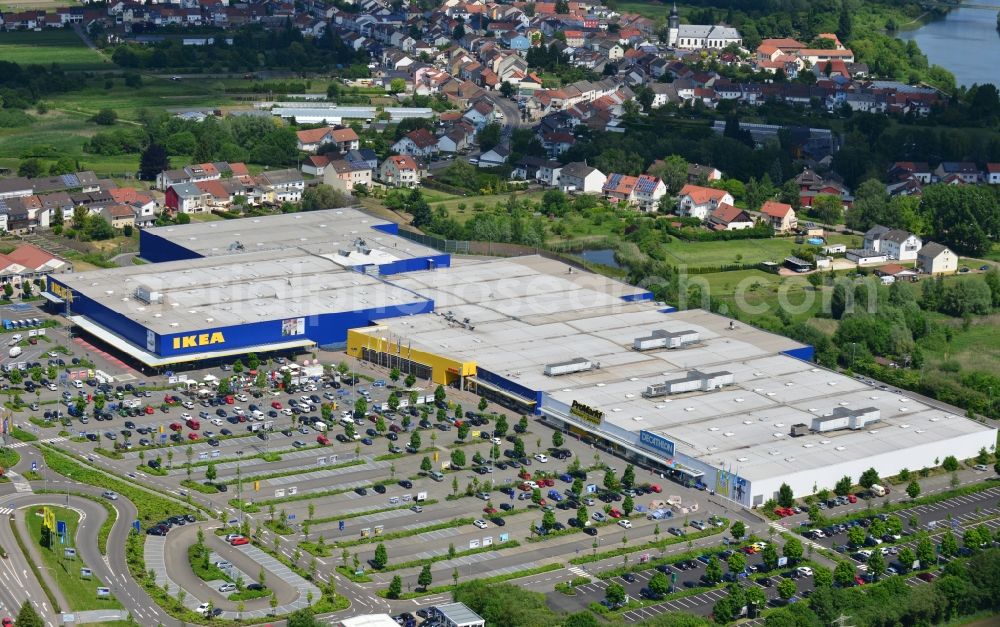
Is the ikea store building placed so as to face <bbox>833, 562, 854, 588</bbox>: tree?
no

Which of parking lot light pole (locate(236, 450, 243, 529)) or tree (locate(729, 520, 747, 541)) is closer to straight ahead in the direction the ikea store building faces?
the parking lot light pole

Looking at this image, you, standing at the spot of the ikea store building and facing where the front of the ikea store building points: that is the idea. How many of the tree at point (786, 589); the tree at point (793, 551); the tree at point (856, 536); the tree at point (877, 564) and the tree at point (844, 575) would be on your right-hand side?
0

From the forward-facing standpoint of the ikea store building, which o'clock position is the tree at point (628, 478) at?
The tree is roughly at 10 o'clock from the ikea store building.

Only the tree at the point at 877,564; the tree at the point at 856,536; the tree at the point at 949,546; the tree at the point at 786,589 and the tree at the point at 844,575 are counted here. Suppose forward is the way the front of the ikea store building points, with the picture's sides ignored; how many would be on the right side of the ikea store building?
0

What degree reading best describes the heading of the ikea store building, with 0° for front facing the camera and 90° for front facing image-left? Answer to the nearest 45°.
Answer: approximately 45°

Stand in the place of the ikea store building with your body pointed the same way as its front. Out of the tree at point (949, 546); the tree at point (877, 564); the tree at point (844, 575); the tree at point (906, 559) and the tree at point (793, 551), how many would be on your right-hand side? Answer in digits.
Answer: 0

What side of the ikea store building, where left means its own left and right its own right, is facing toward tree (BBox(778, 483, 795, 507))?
left

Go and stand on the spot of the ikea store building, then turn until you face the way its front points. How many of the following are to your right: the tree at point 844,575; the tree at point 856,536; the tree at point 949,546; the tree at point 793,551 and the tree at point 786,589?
0

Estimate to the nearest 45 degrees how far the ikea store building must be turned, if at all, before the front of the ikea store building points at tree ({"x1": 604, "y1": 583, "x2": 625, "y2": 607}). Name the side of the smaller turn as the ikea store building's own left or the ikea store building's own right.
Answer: approximately 45° to the ikea store building's own left

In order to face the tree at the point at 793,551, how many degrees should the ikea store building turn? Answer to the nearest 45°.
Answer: approximately 90° to its left

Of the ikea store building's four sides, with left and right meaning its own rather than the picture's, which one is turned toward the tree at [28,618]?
front

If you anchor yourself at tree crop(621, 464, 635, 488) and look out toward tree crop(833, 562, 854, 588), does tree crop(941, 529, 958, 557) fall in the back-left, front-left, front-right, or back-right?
front-left

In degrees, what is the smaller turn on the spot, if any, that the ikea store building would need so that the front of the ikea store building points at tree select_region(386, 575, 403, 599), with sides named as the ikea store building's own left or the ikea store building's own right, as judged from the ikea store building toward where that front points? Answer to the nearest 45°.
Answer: approximately 45° to the ikea store building's own left

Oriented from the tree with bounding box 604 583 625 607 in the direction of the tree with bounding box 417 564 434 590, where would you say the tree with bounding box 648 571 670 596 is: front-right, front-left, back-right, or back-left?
back-right
